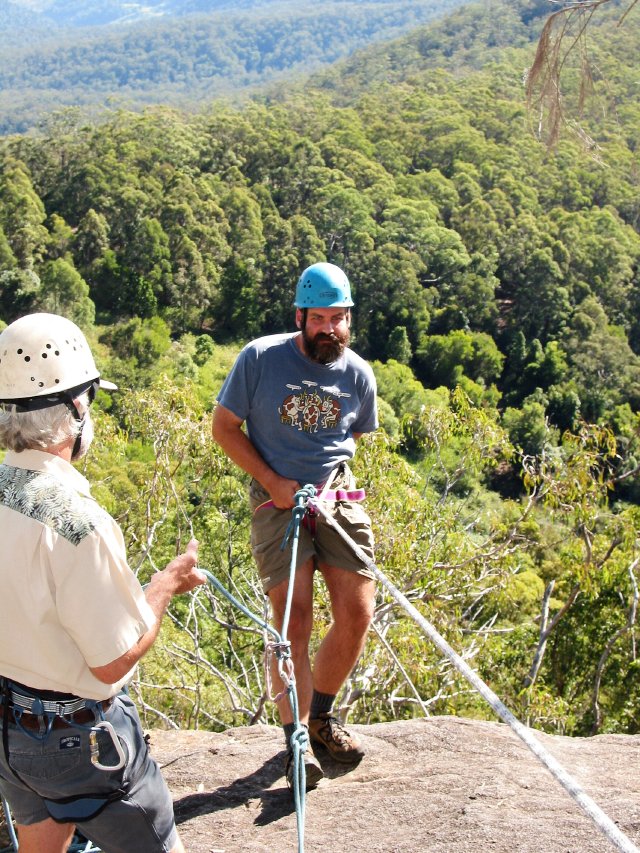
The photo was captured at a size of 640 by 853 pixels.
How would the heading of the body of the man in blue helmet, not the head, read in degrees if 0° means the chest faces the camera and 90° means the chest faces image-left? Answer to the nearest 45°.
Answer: approximately 0°
